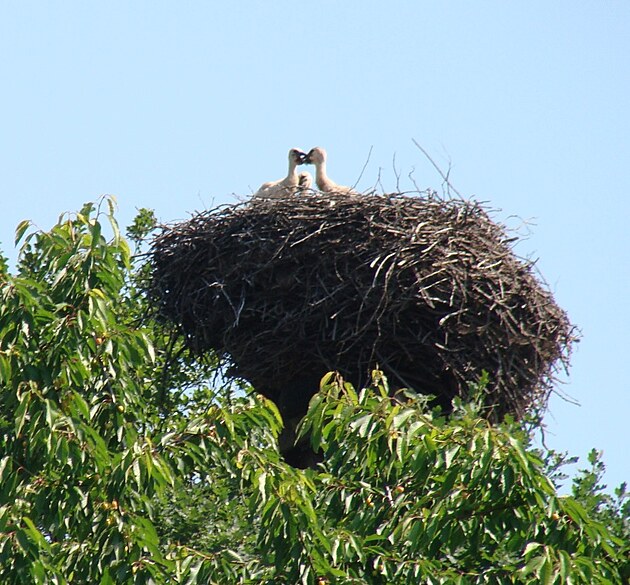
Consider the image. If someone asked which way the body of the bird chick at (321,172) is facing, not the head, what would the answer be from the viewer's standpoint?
to the viewer's left
